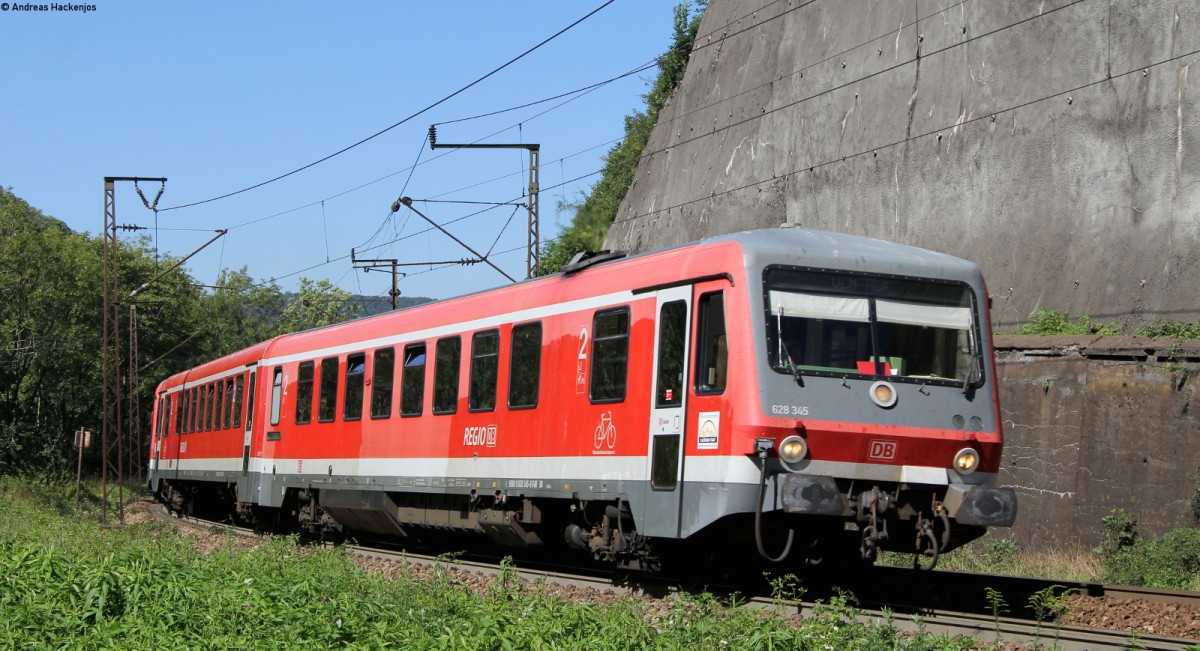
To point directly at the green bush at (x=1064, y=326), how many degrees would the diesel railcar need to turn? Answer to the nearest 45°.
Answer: approximately 90° to its left

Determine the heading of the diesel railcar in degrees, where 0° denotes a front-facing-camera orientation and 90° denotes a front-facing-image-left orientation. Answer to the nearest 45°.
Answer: approximately 315°

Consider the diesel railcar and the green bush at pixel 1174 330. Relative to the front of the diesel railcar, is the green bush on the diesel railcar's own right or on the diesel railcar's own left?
on the diesel railcar's own left
